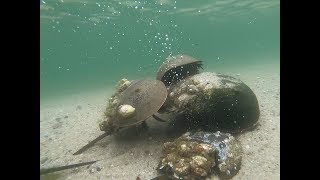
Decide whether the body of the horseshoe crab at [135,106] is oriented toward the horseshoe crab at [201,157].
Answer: no

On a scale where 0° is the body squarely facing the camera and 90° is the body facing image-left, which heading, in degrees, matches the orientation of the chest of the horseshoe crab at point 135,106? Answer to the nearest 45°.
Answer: approximately 225°

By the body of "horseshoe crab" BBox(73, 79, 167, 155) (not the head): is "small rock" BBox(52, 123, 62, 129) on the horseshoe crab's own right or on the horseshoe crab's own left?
on the horseshoe crab's own left
